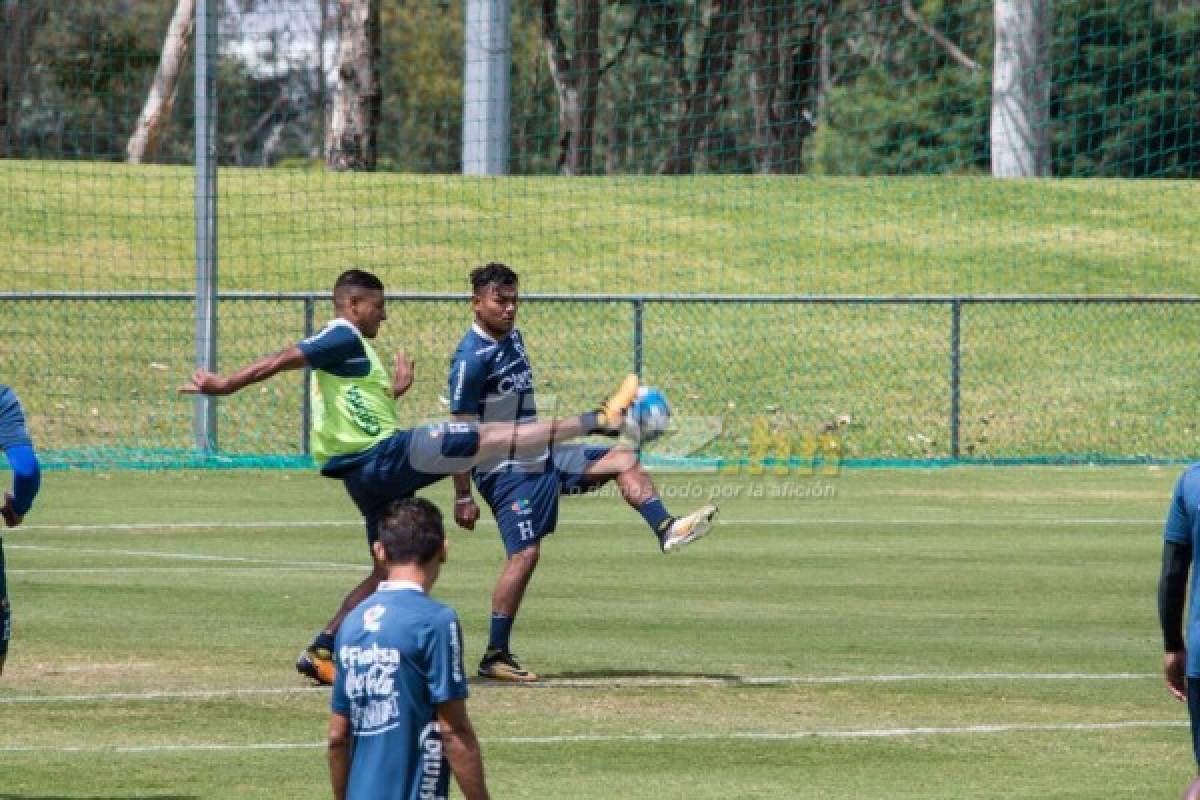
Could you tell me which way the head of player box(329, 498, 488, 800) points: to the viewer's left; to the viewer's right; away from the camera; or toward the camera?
away from the camera

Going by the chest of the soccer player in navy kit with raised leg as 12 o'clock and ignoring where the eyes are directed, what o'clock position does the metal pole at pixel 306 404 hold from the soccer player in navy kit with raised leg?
The metal pole is roughly at 7 o'clock from the soccer player in navy kit with raised leg.

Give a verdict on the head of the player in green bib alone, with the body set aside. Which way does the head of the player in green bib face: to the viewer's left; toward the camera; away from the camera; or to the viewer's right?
to the viewer's right

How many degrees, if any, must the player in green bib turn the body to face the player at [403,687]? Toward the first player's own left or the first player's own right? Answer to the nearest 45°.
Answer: approximately 90° to the first player's own right

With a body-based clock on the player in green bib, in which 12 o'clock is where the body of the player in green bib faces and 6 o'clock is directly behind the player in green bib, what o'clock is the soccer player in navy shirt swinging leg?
The soccer player in navy shirt swinging leg is roughly at 11 o'clock from the player in green bib.

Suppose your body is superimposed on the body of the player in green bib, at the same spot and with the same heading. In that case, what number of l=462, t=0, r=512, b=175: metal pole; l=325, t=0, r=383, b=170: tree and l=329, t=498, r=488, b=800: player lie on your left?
2

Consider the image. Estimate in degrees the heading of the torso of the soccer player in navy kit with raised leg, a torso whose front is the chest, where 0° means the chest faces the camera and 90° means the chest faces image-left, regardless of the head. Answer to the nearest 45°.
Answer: approximately 315°

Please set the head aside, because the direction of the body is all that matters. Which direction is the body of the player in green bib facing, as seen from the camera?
to the viewer's right

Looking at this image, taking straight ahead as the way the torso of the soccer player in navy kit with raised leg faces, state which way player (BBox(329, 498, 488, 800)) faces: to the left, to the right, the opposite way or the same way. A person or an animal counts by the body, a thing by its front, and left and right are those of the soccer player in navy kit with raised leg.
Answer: to the left

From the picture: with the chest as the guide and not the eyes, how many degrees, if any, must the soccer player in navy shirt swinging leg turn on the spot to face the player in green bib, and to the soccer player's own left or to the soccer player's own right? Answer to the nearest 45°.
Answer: approximately 90° to the soccer player's own right

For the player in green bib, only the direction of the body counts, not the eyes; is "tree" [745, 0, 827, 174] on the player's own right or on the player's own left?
on the player's own left

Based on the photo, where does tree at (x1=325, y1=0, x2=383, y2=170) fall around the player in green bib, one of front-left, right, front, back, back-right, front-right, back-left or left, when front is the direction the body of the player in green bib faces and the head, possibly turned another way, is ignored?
left

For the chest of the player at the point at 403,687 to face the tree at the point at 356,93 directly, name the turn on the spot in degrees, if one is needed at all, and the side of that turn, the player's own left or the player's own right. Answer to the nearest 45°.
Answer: approximately 45° to the player's own left

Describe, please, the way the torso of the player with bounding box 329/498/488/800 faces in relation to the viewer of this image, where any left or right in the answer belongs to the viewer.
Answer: facing away from the viewer and to the right of the viewer

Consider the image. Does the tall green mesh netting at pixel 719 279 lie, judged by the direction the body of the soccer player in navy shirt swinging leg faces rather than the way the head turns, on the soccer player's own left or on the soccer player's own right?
on the soccer player's own left
